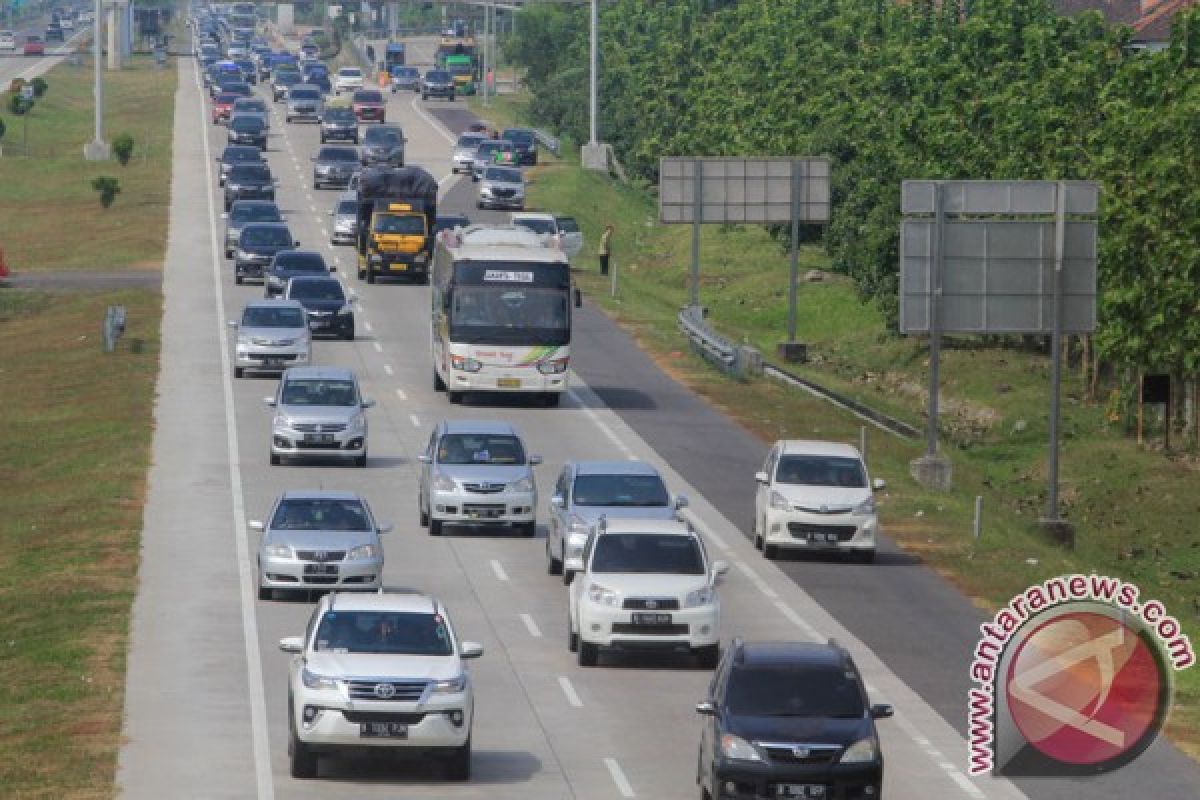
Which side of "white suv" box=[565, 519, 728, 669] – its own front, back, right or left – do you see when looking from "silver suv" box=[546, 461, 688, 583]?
back

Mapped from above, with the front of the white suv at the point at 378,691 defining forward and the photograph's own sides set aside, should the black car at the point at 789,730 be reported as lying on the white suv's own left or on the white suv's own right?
on the white suv's own left

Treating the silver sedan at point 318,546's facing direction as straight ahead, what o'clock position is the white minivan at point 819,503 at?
The white minivan is roughly at 8 o'clock from the silver sedan.

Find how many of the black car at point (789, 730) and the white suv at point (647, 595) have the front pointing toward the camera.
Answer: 2

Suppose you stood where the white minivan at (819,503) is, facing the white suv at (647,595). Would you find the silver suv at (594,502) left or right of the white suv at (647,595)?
right

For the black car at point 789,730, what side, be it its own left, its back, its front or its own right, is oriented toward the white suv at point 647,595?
back

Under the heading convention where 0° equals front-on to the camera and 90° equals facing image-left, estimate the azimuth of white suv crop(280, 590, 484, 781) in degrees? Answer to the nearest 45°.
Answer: approximately 0°

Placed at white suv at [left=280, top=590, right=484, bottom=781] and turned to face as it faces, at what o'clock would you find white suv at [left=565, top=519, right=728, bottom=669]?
white suv at [left=565, top=519, right=728, bottom=669] is roughly at 7 o'clock from white suv at [left=280, top=590, right=484, bottom=781].

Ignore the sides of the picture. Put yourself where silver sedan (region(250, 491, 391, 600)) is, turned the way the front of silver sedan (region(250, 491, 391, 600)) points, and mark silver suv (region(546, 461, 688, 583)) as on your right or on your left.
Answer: on your left
